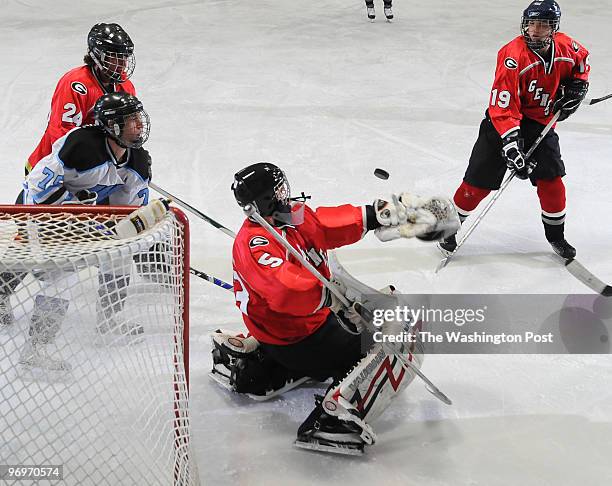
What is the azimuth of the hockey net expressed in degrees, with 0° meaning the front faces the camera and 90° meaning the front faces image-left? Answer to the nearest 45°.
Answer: approximately 180°

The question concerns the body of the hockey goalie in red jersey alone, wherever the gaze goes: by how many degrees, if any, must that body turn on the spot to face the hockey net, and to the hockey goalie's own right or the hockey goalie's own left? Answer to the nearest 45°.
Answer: approximately 180°

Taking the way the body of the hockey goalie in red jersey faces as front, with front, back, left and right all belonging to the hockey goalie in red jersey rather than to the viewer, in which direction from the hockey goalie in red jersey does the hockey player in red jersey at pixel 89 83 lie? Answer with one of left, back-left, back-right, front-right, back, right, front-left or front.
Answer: back-left

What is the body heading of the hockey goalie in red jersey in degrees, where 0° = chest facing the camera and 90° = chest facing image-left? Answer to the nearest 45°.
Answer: approximately 270°

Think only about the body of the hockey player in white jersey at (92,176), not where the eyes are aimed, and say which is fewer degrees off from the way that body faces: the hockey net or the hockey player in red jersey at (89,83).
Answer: the hockey net

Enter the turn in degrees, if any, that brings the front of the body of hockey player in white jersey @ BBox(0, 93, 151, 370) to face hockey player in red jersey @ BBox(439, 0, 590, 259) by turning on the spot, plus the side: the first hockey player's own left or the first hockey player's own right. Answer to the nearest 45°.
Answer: approximately 45° to the first hockey player's own left

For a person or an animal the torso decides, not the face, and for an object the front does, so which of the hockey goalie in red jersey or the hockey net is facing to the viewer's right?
the hockey goalie in red jersey
